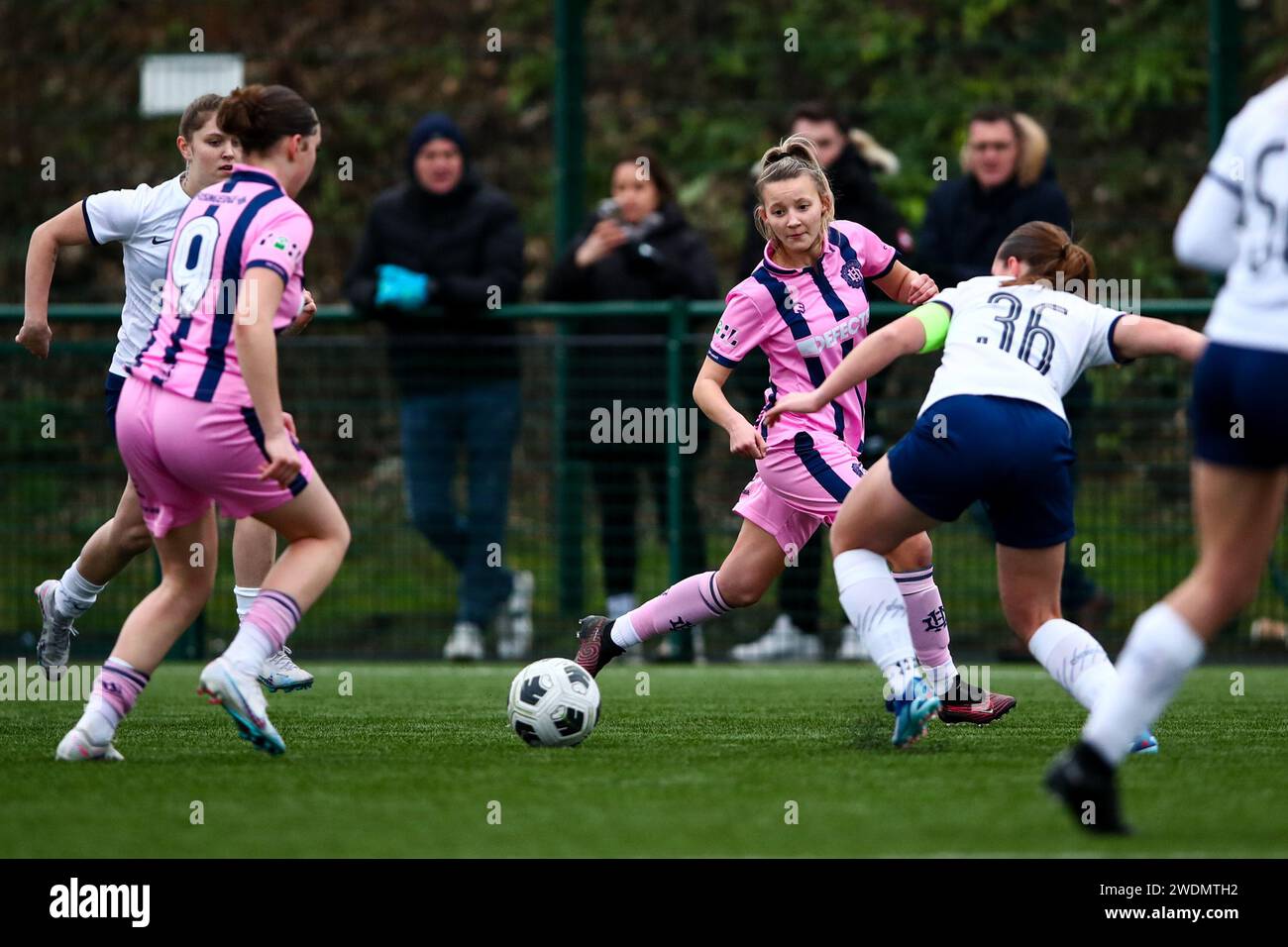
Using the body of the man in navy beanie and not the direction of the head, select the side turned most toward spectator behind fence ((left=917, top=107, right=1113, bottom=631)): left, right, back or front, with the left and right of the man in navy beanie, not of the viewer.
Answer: left

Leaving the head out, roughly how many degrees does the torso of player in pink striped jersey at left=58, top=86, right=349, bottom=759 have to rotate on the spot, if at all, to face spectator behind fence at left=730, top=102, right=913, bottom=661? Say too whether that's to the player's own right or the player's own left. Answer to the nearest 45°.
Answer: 0° — they already face them

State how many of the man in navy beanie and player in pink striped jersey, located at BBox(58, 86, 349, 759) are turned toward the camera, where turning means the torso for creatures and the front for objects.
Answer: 1

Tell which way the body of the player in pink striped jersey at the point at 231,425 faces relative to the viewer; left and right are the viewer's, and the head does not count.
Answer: facing away from the viewer and to the right of the viewer

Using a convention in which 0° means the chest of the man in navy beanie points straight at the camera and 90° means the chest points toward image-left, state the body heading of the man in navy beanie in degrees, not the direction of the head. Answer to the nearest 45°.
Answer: approximately 0°

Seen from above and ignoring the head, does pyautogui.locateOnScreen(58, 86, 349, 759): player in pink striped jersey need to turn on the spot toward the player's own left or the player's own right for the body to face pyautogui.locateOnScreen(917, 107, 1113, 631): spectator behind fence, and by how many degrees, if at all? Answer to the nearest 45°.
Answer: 0° — they already face them

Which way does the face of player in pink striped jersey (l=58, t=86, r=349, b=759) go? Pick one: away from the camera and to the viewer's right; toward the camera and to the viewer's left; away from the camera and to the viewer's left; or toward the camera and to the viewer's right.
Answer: away from the camera and to the viewer's right

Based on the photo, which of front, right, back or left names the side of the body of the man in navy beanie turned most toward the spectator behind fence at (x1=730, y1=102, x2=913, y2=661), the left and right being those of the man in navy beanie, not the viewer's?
left

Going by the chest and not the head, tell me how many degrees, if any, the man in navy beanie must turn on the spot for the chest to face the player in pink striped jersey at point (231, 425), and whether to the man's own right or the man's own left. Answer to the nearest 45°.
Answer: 0° — they already face them
